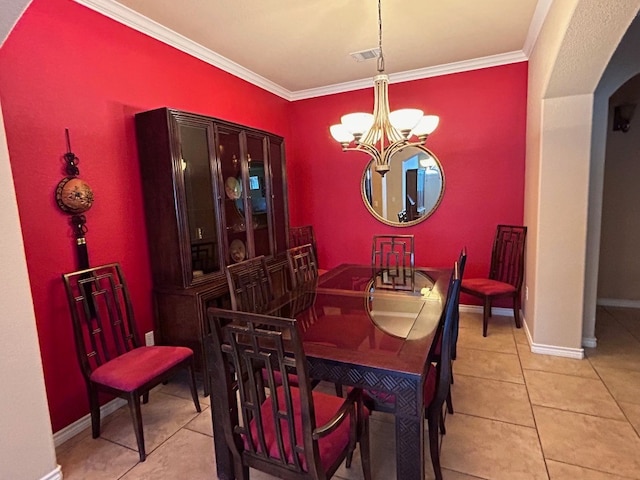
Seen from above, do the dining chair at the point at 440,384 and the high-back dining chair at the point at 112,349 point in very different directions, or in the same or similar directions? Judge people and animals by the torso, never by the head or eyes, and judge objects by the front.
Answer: very different directions

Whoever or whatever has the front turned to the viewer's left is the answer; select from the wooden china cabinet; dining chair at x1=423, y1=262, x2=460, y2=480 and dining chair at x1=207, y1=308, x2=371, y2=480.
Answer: dining chair at x1=423, y1=262, x2=460, y2=480

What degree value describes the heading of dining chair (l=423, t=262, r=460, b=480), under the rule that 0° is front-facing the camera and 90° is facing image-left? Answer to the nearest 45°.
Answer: approximately 90°

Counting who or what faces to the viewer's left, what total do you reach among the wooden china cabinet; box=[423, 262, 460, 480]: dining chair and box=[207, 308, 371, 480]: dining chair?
1

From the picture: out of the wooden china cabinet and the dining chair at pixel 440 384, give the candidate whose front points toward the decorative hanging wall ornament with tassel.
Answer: the dining chair

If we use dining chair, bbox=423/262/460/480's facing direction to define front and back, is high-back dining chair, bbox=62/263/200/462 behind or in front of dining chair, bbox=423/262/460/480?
in front

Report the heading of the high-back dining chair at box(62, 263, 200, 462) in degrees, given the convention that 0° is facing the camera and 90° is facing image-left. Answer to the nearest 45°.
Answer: approximately 315°

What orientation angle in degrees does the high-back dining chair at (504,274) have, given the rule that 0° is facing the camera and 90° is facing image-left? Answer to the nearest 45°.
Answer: approximately 45°

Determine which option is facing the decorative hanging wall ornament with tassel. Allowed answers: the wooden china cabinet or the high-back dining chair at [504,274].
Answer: the high-back dining chair

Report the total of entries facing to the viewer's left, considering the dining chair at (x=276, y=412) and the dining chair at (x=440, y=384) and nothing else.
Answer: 1

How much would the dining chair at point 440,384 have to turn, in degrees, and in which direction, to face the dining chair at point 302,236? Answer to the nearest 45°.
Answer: approximately 45° to its right

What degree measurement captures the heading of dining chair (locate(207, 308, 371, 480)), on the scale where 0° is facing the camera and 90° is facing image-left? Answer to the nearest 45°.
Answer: approximately 225°
